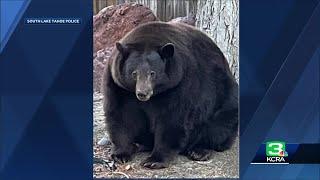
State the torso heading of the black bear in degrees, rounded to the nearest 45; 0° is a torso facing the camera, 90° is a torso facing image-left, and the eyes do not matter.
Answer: approximately 45°
